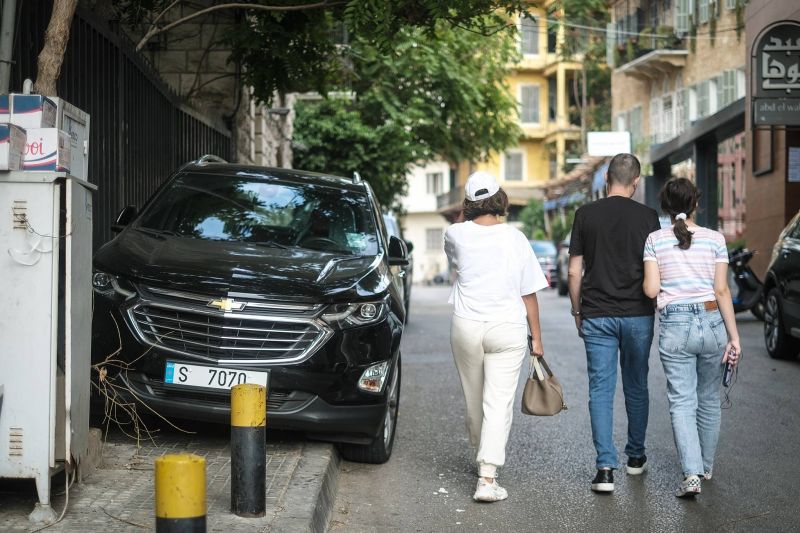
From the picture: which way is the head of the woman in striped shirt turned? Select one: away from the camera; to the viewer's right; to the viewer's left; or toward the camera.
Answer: away from the camera

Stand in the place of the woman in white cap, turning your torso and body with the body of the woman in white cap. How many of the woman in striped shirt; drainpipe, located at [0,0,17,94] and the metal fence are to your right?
1

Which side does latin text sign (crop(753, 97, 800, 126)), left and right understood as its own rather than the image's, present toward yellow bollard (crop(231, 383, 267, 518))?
front

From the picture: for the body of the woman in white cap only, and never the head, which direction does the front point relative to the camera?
away from the camera

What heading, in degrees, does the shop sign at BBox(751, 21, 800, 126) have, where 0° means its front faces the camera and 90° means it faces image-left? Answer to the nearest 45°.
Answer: approximately 0°

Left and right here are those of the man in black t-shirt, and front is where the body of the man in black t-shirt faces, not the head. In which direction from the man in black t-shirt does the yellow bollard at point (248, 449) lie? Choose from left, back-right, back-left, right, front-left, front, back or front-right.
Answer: back-left

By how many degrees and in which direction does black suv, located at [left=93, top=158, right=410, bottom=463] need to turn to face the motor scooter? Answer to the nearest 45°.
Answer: approximately 135° to its left

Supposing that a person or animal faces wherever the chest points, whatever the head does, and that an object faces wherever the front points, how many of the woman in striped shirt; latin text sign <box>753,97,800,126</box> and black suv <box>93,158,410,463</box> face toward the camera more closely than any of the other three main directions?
2

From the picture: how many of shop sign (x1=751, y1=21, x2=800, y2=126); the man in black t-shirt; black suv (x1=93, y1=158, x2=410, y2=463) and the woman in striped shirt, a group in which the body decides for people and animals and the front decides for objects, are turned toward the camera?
2

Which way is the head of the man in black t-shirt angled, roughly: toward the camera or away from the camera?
away from the camera

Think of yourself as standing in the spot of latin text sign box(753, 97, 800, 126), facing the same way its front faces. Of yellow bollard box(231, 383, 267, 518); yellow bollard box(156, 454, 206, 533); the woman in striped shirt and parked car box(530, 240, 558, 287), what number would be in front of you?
3

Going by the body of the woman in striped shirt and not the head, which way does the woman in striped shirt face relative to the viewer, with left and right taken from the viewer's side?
facing away from the viewer

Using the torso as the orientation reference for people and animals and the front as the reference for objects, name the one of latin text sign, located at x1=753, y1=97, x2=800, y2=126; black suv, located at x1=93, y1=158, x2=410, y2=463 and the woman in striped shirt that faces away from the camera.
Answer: the woman in striped shirt

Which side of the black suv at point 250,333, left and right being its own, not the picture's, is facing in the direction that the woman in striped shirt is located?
left

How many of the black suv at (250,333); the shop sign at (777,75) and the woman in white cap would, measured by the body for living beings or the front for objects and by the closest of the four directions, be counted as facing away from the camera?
1
